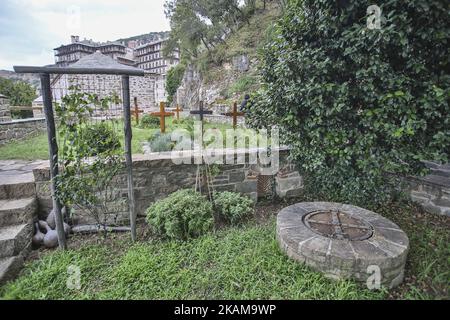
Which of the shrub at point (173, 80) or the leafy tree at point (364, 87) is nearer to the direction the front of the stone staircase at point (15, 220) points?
the leafy tree

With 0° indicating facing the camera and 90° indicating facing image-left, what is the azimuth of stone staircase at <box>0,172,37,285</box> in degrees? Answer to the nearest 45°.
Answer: approximately 0°

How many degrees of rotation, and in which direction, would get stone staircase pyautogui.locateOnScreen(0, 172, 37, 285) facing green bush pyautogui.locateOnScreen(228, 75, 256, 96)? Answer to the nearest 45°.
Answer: approximately 135° to its left

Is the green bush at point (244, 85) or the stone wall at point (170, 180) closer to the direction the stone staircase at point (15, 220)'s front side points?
the stone wall

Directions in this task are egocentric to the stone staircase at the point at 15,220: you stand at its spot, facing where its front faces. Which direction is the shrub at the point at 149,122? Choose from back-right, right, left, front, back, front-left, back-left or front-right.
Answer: back-left

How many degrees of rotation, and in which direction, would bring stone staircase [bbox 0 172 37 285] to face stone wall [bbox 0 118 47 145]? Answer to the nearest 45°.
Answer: approximately 180°

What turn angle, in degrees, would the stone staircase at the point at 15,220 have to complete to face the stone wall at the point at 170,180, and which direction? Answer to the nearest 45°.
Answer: approximately 90° to its left

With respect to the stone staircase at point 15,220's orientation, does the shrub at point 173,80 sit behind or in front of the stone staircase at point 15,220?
behind

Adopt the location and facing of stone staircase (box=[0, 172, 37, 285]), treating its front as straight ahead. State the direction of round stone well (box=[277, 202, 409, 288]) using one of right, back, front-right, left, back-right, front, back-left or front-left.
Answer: front-left

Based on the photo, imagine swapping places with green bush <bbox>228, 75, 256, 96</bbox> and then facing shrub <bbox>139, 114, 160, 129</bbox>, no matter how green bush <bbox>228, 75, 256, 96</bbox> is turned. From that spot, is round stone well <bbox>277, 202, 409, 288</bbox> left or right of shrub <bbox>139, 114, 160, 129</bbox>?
left

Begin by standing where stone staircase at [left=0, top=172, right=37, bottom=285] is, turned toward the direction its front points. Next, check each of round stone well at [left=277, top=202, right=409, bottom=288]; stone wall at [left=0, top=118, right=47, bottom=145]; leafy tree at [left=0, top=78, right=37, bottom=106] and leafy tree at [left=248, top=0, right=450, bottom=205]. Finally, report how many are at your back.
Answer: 2

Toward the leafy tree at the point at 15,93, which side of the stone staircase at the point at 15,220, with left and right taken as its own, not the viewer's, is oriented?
back
